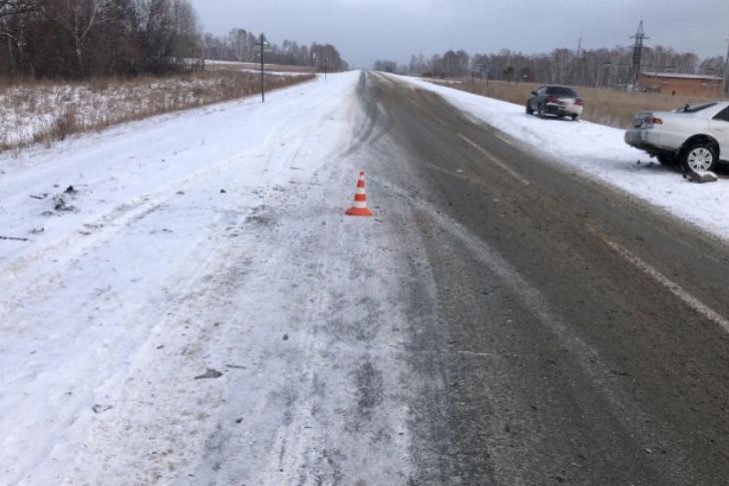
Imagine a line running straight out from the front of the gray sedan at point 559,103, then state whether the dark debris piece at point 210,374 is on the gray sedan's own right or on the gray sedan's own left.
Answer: on the gray sedan's own left

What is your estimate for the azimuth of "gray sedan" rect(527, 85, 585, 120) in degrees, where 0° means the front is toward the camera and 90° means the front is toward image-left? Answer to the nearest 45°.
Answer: approximately 135°

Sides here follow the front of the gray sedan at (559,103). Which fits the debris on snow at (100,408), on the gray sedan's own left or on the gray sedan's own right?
on the gray sedan's own left

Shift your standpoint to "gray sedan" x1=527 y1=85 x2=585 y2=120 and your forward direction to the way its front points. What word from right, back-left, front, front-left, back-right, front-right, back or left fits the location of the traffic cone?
back-left

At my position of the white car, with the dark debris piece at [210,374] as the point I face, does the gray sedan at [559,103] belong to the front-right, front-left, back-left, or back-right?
back-right

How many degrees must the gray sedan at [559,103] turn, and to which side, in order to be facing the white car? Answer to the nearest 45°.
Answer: approximately 135° to its left

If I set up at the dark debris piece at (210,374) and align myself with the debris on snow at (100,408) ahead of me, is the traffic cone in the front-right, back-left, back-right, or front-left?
back-right
